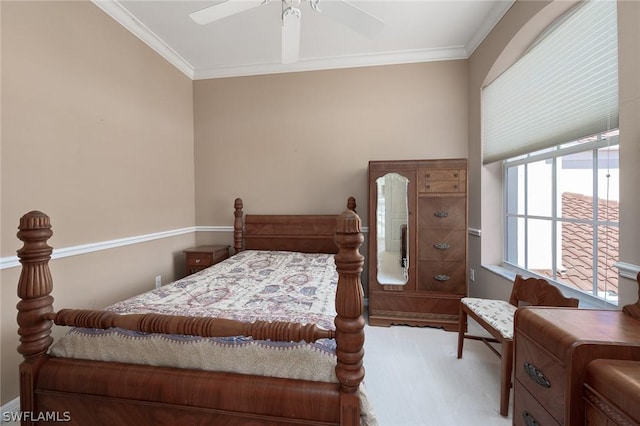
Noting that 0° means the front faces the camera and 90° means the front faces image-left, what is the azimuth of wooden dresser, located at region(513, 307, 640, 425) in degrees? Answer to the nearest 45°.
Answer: approximately 45°

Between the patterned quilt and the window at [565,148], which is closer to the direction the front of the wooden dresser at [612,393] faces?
the patterned quilt

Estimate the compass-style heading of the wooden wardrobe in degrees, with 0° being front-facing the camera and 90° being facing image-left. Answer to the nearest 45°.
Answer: approximately 0°

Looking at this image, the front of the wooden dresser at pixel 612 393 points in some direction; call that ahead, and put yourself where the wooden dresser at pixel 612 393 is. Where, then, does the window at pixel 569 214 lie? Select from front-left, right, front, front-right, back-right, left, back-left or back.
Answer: back-right

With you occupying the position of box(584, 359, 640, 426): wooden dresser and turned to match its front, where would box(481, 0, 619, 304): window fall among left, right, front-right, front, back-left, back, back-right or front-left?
back-right

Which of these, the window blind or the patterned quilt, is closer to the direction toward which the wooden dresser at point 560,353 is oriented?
the patterned quilt

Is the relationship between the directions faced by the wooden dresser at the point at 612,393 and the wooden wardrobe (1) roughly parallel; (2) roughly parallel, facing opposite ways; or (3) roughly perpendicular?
roughly perpendicular

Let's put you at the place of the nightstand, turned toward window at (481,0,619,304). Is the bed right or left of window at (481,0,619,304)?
right

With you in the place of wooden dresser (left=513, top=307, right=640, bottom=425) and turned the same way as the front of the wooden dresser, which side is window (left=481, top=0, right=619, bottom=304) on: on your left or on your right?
on your right
